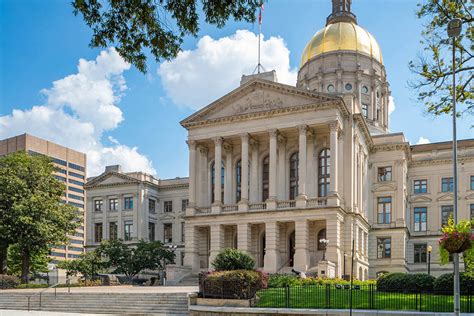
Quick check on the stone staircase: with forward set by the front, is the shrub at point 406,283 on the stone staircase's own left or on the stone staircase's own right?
on the stone staircase's own left

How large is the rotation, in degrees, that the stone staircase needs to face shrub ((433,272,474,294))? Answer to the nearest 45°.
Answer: approximately 45° to its left

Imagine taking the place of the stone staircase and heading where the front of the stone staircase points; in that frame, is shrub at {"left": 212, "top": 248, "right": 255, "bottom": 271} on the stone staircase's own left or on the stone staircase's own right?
on the stone staircase's own left

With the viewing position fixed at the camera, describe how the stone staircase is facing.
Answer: facing the viewer

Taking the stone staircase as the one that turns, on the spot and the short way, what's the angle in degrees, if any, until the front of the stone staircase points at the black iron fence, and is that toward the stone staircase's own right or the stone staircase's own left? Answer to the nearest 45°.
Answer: approximately 45° to the stone staircase's own left
